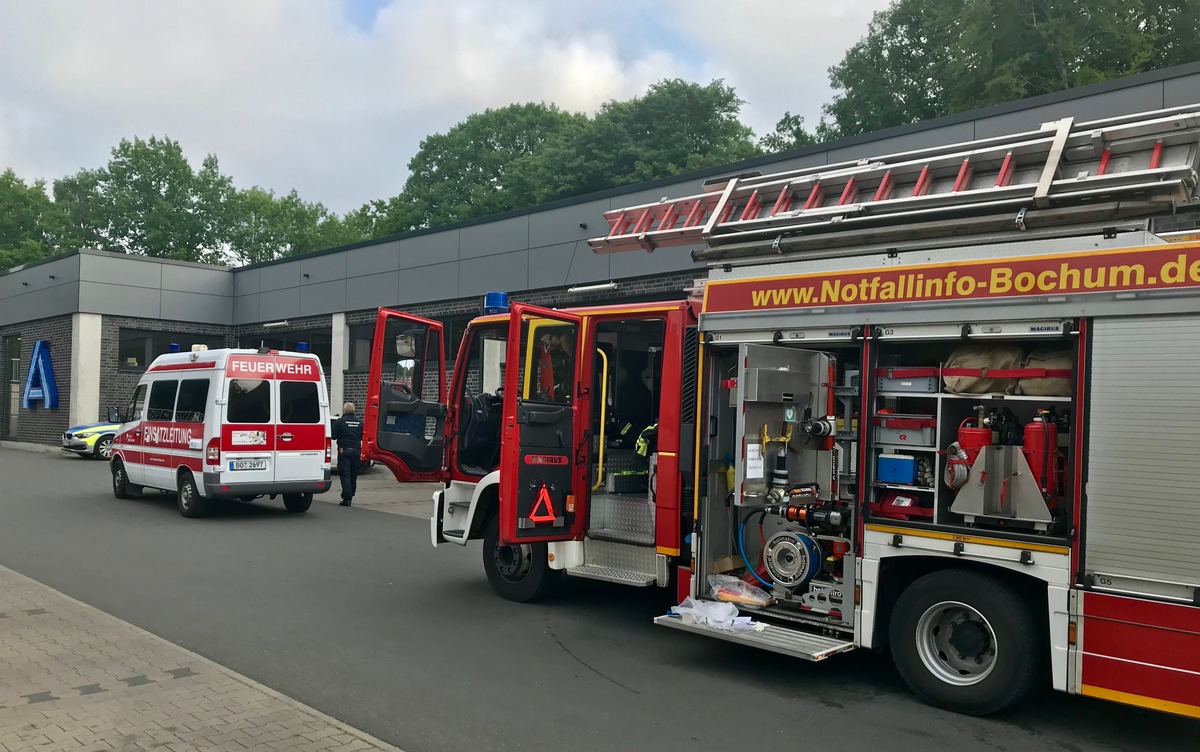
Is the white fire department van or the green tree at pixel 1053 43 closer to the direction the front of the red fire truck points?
the white fire department van

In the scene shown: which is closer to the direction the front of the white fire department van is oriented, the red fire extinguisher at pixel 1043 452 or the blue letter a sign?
the blue letter a sign

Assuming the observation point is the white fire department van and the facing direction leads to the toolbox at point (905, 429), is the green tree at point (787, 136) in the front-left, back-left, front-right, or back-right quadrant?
back-left

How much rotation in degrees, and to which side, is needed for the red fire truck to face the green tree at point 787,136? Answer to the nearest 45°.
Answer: approximately 45° to its right

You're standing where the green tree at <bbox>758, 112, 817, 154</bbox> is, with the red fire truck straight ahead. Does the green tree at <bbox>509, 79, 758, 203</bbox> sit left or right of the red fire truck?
right

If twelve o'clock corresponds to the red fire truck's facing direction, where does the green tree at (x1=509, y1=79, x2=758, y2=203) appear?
The green tree is roughly at 1 o'clock from the red fire truck.

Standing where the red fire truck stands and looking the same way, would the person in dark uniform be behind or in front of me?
in front

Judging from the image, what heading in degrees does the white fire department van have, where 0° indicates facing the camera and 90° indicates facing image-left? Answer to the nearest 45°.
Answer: approximately 135°

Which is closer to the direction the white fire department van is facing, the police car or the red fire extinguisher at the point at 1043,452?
the police car

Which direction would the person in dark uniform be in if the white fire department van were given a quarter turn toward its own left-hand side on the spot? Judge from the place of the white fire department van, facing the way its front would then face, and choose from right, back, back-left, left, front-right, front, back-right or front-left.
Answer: back

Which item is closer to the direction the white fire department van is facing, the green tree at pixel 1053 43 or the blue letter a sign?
the blue letter a sign

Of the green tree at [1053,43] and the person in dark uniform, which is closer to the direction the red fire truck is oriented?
the person in dark uniform

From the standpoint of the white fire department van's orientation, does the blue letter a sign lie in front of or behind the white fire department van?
in front

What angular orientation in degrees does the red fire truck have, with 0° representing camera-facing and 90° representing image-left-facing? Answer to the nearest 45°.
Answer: approximately 135°

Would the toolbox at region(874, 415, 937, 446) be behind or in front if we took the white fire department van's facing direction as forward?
behind
